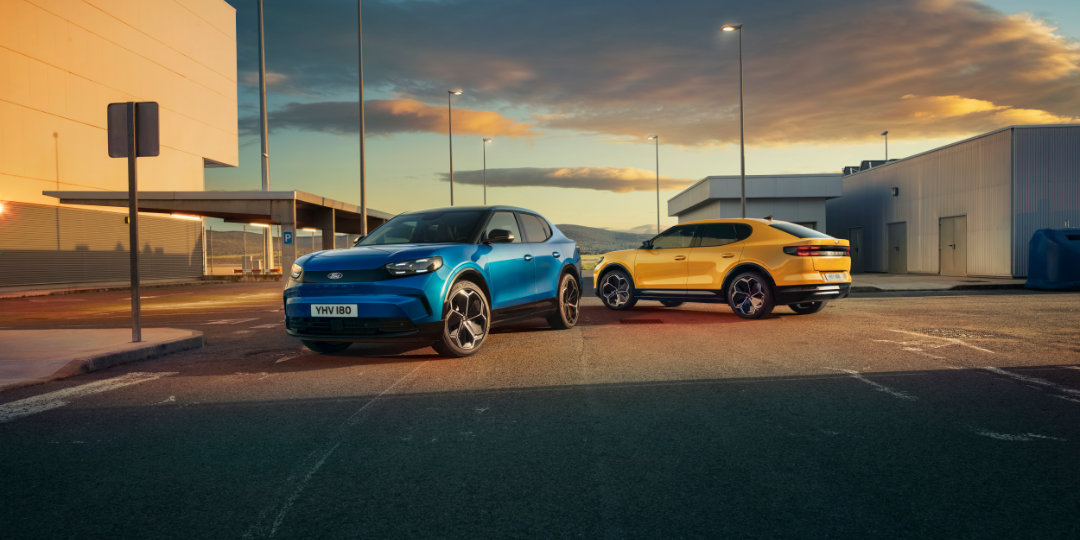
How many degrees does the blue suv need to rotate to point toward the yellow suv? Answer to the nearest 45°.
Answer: approximately 180°

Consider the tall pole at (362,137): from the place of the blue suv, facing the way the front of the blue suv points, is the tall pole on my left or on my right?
on my right

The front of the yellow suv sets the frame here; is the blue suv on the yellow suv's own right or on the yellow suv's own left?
on the yellow suv's own left

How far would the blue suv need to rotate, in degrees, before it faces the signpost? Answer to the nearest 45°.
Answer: approximately 90° to its right

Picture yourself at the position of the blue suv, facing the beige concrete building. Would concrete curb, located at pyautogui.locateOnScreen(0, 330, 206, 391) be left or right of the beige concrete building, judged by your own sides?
left

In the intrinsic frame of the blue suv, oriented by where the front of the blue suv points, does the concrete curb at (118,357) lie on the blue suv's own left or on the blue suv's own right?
on the blue suv's own right

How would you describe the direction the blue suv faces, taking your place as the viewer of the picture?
facing the viewer and to the left of the viewer

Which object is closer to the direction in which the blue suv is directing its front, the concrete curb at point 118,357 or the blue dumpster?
the concrete curb

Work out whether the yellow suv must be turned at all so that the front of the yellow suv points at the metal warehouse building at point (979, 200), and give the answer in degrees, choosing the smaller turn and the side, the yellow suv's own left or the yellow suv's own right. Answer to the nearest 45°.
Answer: approximately 90° to the yellow suv's own right

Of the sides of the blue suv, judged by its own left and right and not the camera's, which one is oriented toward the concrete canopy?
right

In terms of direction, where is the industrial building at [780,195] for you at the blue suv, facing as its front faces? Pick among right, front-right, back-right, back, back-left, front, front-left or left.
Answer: back

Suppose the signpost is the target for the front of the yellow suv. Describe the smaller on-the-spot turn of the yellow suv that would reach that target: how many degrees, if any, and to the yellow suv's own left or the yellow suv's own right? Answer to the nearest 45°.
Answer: approximately 90° to the yellow suv's own left

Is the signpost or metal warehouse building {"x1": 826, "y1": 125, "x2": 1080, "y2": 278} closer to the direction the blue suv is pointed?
the signpost

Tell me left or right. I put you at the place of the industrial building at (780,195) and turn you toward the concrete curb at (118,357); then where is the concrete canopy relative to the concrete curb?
right

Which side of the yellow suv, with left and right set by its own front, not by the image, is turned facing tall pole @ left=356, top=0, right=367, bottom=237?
front

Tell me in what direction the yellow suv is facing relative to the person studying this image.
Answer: facing away from the viewer and to the left of the viewer

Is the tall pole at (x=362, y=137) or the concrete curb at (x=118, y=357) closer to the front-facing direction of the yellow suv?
the tall pole
